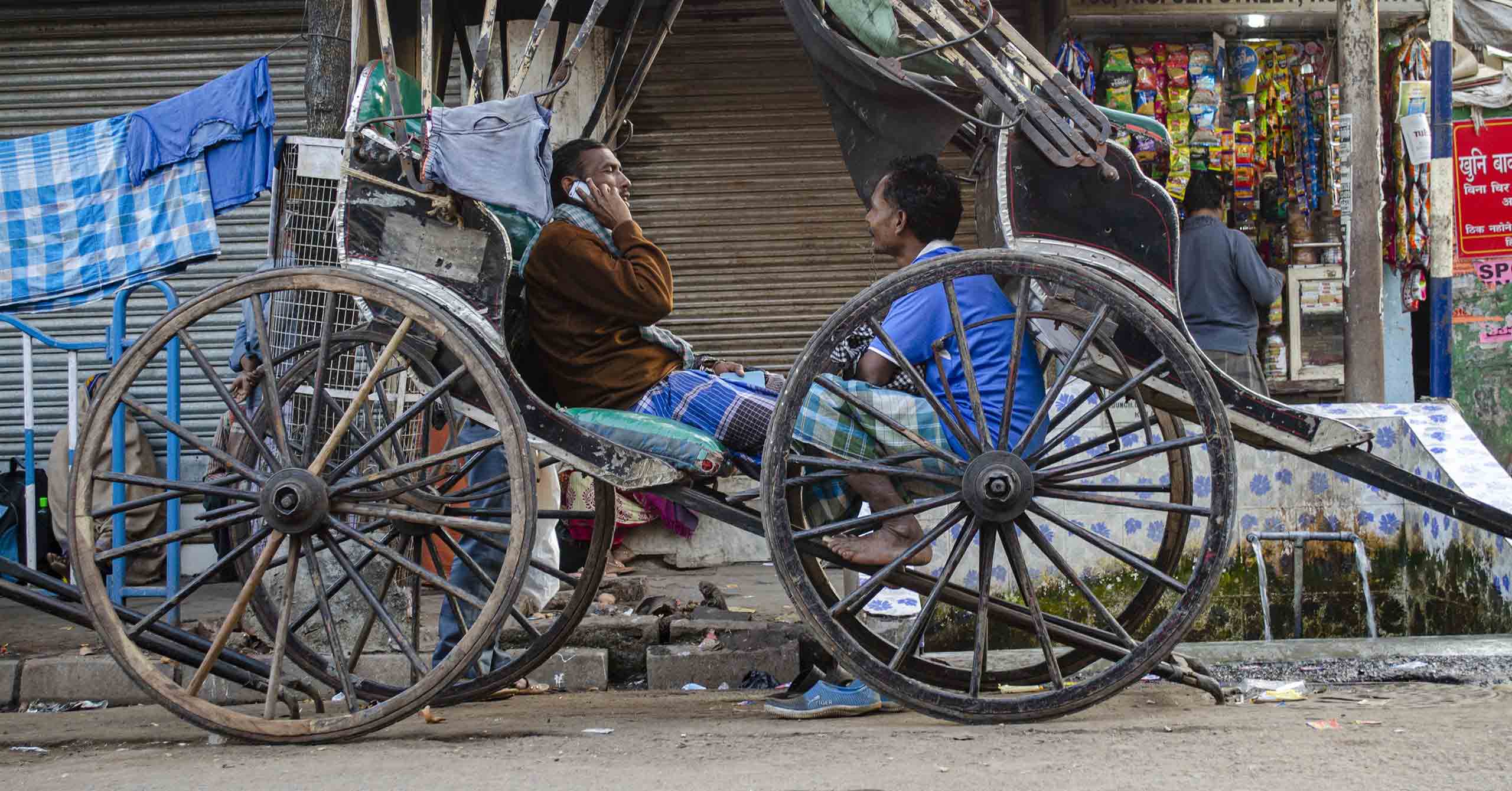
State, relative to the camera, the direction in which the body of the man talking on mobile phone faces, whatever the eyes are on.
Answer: to the viewer's right

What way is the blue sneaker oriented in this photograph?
to the viewer's left

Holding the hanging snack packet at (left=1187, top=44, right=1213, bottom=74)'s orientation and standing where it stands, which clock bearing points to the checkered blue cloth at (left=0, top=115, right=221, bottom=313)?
The checkered blue cloth is roughly at 2 o'clock from the hanging snack packet.

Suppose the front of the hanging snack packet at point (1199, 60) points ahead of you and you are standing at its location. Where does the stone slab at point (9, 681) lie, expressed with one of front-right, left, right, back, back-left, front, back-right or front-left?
front-right

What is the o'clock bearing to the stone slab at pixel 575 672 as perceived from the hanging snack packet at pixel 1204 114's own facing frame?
The stone slab is roughly at 1 o'clock from the hanging snack packet.

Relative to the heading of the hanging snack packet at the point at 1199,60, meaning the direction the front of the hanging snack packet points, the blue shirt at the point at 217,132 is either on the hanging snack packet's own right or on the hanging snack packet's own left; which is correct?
on the hanging snack packet's own right

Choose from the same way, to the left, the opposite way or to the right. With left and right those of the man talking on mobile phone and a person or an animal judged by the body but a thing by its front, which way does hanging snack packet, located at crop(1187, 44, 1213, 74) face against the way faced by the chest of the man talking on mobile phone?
to the right

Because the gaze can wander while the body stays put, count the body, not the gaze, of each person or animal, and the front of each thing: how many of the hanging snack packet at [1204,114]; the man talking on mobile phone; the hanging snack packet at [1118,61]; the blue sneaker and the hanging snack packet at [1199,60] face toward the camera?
3

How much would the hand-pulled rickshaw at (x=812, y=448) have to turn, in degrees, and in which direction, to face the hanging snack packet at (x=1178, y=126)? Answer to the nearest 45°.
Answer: approximately 45° to its left

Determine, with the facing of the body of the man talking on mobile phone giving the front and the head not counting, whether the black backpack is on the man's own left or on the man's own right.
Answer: on the man's own left

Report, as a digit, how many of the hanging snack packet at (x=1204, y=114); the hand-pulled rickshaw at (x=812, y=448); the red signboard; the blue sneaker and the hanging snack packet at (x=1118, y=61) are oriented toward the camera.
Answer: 3

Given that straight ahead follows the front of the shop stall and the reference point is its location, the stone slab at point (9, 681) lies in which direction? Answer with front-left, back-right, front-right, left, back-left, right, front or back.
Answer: front-right

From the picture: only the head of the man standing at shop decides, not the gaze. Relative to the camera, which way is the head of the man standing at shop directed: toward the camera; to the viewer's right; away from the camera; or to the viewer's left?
away from the camera

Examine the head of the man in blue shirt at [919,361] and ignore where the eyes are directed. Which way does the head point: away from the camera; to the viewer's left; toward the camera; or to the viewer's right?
to the viewer's left
